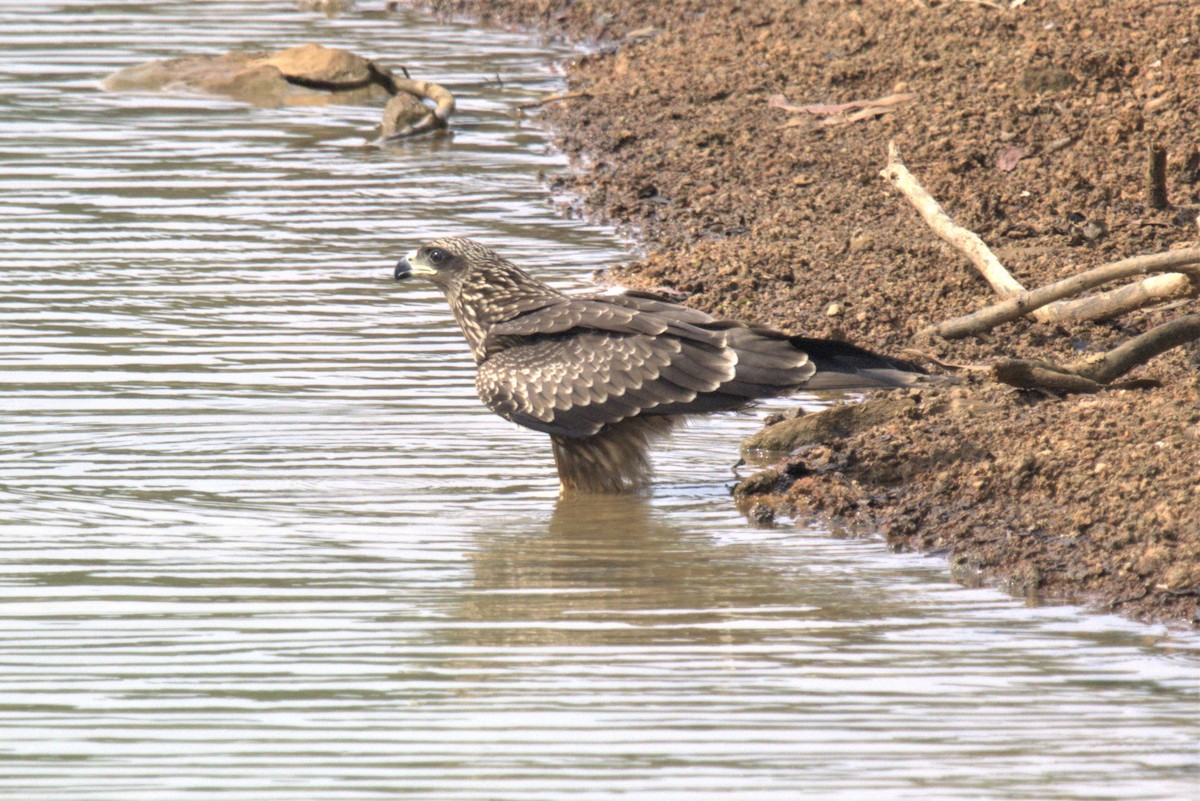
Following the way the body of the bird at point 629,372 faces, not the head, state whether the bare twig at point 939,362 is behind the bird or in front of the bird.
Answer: behind

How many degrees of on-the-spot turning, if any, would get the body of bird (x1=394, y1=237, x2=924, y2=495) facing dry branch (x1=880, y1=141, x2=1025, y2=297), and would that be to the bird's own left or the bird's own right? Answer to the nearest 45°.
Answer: approximately 135° to the bird's own right

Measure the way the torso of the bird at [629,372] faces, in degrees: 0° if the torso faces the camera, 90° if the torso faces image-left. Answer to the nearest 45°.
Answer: approximately 90°

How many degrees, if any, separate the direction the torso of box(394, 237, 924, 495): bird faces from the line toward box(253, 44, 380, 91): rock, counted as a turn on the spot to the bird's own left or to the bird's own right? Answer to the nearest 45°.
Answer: approximately 90° to the bird's own right

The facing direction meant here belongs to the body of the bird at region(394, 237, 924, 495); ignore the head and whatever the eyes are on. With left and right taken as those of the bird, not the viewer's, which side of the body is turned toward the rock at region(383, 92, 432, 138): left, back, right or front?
right

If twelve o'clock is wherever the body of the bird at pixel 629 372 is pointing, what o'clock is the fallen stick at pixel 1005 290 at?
The fallen stick is roughly at 5 o'clock from the bird.

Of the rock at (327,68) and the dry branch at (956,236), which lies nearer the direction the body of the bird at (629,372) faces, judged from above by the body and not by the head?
the rock

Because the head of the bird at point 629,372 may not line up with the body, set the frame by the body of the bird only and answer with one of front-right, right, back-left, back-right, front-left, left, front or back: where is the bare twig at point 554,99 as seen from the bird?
right

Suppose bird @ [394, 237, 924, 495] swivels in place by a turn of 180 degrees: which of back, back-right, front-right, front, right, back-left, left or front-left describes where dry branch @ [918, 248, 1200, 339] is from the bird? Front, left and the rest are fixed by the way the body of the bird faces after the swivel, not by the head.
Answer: front

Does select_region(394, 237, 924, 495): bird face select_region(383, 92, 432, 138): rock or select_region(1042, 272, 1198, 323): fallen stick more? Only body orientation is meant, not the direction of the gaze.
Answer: the rock
